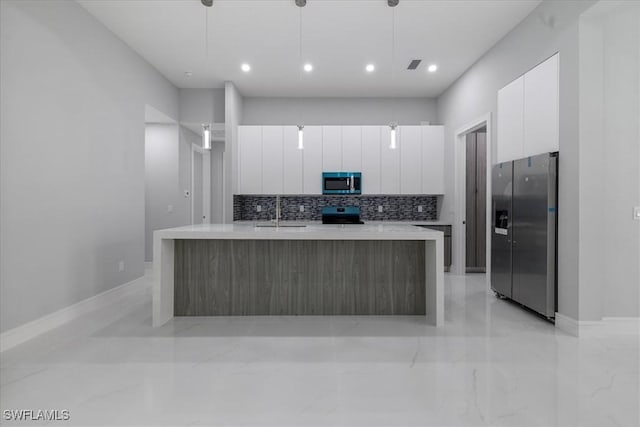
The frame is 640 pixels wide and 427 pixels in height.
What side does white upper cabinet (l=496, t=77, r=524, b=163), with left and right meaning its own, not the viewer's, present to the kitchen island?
front

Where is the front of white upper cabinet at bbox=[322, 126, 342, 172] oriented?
toward the camera

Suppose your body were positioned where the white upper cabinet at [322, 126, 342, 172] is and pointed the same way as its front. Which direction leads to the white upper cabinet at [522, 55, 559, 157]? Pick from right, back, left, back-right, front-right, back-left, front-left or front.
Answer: front-left

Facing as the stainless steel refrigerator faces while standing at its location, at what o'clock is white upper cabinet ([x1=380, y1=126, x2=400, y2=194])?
The white upper cabinet is roughly at 3 o'clock from the stainless steel refrigerator.

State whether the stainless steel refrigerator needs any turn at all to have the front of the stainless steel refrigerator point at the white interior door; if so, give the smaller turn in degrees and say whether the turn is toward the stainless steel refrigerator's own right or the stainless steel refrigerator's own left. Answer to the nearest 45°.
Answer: approximately 45° to the stainless steel refrigerator's own right

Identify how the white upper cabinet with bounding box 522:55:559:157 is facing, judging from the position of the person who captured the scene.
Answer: facing the viewer and to the left of the viewer

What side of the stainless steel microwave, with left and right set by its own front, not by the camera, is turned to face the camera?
front

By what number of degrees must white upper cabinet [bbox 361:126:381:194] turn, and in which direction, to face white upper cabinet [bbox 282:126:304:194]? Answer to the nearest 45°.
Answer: approximately 90° to its right

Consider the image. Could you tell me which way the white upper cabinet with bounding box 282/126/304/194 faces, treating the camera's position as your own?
facing the viewer

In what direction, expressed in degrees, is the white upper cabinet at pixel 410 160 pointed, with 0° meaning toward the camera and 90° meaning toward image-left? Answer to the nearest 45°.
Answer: approximately 0°

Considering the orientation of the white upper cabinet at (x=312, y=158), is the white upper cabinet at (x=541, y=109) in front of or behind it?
in front

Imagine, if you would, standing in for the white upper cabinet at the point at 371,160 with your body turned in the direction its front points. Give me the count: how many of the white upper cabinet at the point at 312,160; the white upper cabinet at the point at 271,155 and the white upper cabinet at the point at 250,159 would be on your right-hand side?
3

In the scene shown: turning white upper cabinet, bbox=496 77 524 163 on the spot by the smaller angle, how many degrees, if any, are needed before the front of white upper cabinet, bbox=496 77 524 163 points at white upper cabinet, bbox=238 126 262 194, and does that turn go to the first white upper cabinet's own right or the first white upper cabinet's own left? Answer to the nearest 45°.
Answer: approximately 45° to the first white upper cabinet's own right

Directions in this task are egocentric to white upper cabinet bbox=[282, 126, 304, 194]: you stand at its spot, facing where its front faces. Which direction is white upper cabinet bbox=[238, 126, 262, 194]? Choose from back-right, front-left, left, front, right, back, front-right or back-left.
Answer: right

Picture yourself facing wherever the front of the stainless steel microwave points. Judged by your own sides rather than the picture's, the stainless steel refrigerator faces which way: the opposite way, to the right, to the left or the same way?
to the right

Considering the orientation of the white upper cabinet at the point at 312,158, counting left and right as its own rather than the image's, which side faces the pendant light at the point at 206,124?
front

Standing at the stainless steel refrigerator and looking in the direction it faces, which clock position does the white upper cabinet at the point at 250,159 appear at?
The white upper cabinet is roughly at 2 o'clock from the stainless steel refrigerator.
